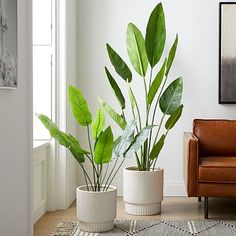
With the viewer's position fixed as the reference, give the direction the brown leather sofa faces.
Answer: facing the viewer

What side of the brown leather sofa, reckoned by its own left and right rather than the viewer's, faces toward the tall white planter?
right

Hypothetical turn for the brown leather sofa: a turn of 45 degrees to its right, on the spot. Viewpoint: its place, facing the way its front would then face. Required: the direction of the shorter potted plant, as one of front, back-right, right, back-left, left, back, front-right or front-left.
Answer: front

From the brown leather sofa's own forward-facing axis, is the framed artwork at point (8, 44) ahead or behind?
ahead

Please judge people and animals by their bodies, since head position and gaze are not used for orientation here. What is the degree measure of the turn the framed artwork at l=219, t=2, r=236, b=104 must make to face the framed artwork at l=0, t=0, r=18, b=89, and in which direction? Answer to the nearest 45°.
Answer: approximately 45° to its right

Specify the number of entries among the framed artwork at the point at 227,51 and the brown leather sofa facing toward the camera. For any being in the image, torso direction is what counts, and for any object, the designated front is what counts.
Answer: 2

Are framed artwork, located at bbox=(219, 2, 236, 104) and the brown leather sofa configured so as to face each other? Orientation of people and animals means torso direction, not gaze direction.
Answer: no
